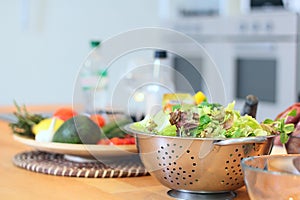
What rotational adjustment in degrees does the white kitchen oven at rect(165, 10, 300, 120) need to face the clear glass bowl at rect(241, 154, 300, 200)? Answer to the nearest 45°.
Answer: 0° — it already faces it

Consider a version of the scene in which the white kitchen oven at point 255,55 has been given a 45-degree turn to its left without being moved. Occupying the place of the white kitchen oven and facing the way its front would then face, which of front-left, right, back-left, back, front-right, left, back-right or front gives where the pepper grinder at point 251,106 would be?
front-right

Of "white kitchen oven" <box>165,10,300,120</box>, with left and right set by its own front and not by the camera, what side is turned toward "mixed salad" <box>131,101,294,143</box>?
front

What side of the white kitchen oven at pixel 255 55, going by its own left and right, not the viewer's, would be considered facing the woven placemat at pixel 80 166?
front

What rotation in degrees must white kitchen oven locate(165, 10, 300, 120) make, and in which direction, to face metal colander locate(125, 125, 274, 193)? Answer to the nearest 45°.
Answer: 0° — it already faces it

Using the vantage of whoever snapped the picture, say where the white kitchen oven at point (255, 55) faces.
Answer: facing the viewer

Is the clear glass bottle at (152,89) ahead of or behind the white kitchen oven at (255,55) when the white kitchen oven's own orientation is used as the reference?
ahead
